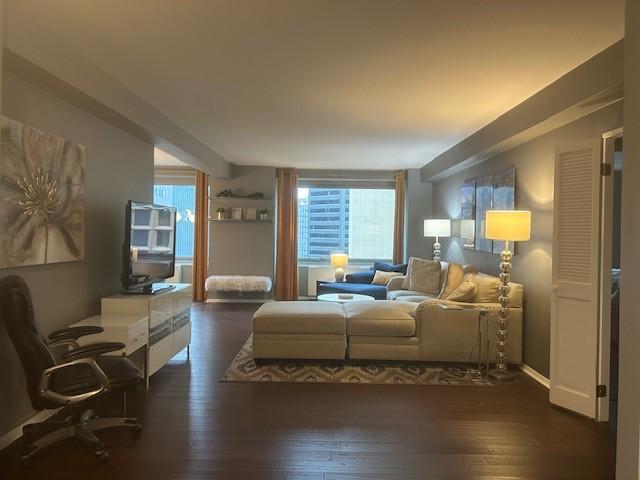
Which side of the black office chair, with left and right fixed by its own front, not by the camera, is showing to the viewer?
right

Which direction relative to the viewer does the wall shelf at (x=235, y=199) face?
toward the camera

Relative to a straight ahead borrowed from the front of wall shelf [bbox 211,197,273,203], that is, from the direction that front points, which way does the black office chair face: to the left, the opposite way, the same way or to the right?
to the left

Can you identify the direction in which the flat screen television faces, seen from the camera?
facing the viewer and to the right of the viewer

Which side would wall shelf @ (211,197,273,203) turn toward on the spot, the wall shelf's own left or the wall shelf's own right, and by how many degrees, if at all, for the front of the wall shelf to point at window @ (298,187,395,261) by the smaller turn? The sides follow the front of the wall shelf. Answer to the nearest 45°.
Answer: approximately 90° to the wall shelf's own left

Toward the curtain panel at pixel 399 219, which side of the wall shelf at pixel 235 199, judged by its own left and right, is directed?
left

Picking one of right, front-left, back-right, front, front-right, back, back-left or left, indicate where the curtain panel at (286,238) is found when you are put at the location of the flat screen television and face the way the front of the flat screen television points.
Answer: left

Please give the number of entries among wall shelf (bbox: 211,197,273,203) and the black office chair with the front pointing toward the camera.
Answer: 1

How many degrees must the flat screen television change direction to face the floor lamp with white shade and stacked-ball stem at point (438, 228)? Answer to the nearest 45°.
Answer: approximately 45° to its left

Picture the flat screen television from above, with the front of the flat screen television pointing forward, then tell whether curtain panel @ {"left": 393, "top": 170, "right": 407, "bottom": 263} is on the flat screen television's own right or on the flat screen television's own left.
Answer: on the flat screen television's own left

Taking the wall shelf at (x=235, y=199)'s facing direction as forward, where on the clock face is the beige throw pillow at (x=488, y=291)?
The beige throw pillow is roughly at 11 o'clock from the wall shelf.

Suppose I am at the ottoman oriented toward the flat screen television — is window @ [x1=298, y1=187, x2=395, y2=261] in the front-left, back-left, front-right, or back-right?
back-right

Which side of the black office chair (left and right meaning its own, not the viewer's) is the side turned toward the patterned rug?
front

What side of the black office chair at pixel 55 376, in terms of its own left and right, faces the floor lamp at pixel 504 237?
front
